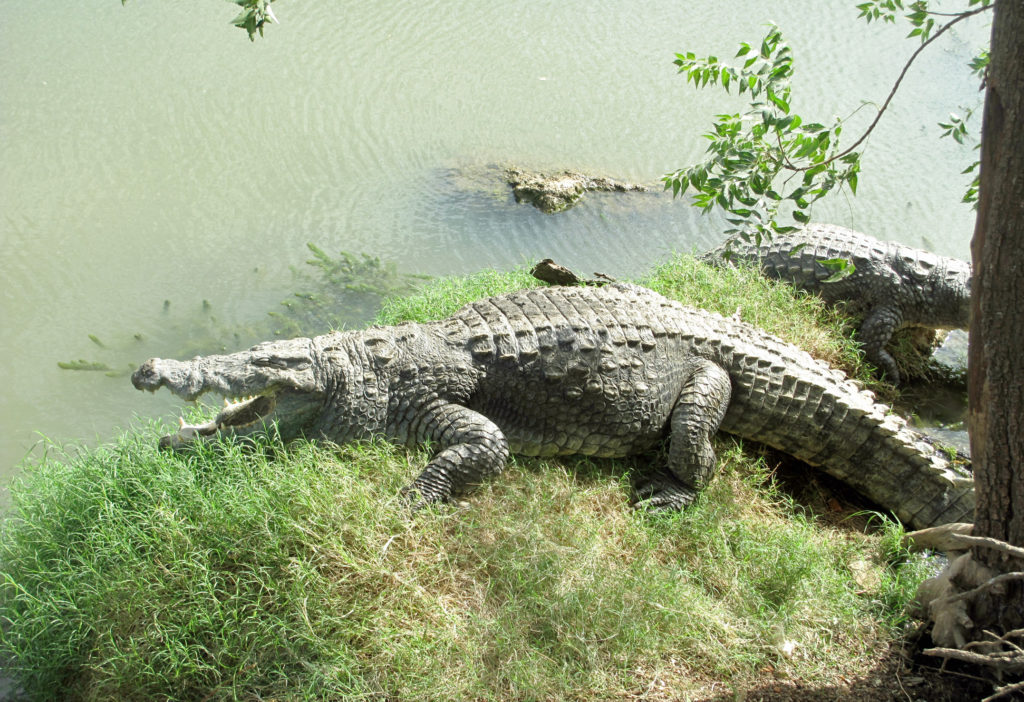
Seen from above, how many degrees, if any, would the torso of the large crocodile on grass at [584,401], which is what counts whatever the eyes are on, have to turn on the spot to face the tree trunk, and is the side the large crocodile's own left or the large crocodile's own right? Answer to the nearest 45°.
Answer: approximately 135° to the large crocodile's own left

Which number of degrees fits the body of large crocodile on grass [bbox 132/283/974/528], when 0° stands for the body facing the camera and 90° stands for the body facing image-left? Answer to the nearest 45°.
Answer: approximately 90°

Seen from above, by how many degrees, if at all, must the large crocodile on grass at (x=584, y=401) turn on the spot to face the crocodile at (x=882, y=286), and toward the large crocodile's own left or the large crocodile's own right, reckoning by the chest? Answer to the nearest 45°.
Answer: approximately 135° to the large crocodile's own right

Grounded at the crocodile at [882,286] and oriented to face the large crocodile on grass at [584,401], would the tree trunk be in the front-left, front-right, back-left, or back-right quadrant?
front-left
